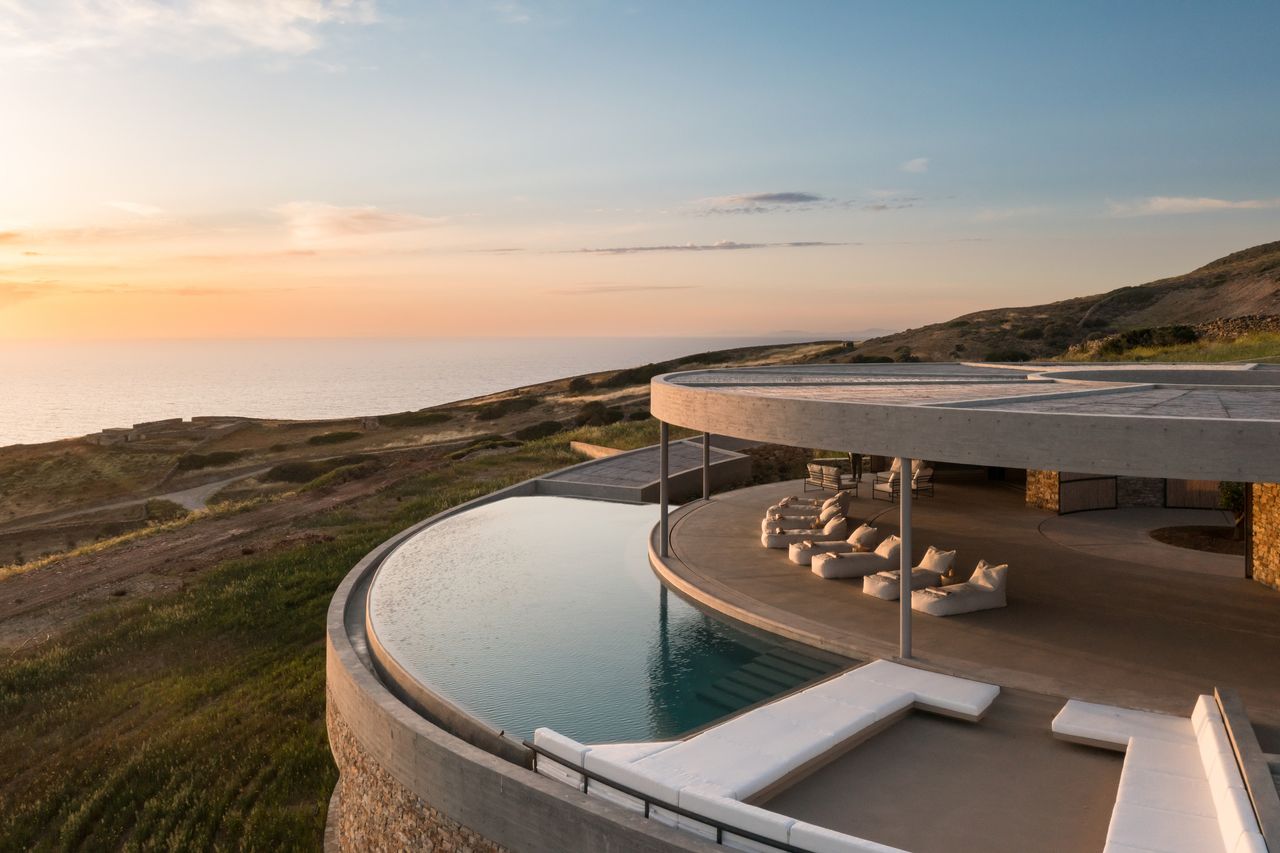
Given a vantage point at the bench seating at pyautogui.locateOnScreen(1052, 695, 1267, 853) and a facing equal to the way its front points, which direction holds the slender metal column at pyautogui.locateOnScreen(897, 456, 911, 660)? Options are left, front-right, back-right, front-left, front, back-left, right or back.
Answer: front-right

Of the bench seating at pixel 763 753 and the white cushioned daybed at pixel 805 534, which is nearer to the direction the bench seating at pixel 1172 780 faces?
the bench seating

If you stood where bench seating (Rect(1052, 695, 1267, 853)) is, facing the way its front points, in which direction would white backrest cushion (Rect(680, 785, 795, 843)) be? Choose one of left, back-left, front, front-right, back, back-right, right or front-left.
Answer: front-left

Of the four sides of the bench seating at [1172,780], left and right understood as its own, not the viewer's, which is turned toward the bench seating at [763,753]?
front

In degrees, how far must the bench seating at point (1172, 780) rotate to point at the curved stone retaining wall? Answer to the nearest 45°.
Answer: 0° — it already faces it

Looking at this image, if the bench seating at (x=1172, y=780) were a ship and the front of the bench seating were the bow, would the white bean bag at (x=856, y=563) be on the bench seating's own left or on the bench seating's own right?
on the bench seating's own right

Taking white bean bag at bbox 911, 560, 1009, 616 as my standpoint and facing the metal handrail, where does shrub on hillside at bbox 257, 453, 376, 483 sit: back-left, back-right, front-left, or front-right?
back-right

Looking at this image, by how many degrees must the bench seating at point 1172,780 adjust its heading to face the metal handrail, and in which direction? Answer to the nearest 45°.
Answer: approximately 45° to its left

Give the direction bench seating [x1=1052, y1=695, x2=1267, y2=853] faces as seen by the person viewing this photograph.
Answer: facing to the left of the viewer

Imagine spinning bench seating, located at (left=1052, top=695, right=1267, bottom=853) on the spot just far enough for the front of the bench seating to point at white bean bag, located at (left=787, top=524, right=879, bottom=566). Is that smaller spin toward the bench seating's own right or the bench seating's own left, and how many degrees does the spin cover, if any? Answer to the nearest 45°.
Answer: approximately 45° to the bench seating's own right

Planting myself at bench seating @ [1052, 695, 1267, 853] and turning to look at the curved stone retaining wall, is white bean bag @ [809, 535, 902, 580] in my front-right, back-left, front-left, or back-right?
front-right

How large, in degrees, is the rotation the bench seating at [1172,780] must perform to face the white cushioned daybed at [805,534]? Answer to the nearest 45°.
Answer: approximately 45° to its right
